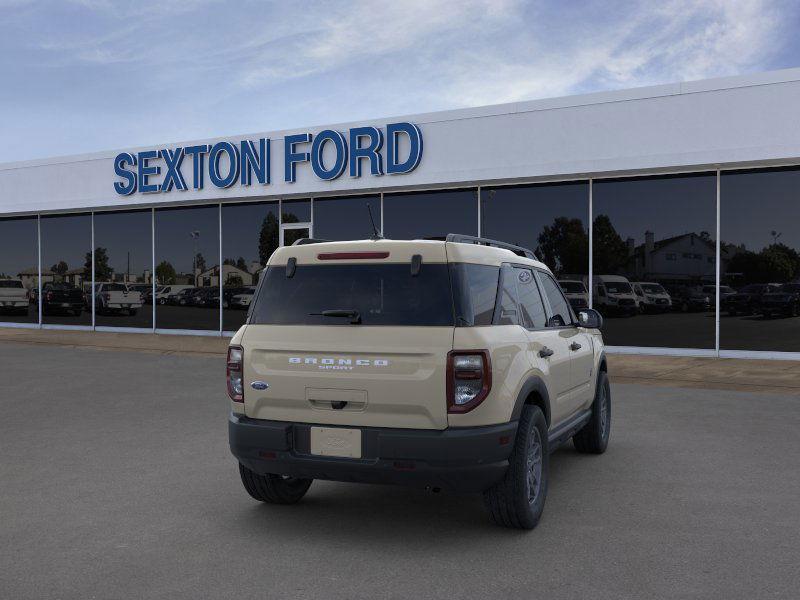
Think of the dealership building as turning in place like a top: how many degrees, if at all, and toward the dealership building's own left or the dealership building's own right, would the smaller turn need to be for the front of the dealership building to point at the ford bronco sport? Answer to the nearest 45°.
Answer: approximately 45° to the dealership building's own left

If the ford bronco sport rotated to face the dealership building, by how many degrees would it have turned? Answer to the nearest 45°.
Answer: approximately 45° to its left

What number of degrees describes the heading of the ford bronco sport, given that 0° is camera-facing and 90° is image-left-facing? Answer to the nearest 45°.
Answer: approximately 225°

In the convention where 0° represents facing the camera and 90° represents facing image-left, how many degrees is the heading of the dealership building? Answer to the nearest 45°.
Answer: approximately 45°

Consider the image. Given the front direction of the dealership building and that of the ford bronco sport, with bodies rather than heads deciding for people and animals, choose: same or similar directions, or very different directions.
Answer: very different directions
